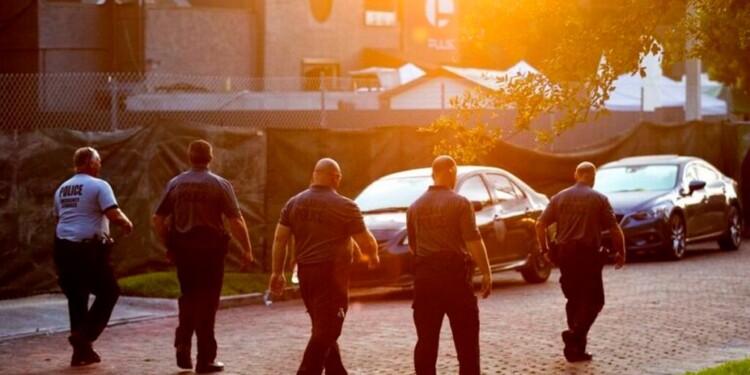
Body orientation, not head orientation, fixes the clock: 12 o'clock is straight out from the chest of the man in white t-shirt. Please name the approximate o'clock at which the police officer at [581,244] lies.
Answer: The police officer is roughly at 2 o'clock from the man in white t-shirt.

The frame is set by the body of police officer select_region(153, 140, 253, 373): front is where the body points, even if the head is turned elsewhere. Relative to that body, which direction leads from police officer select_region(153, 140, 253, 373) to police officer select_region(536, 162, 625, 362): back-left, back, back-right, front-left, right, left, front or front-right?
right

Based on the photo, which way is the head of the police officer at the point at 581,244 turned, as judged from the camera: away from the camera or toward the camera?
away from the camera

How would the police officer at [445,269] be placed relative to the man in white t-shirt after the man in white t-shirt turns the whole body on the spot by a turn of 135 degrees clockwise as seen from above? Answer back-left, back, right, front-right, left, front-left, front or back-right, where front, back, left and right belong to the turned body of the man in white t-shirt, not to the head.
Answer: front-left

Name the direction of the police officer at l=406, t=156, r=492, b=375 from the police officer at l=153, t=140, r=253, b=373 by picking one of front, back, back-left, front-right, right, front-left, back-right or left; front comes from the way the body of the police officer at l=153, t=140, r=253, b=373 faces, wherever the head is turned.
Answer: back-right

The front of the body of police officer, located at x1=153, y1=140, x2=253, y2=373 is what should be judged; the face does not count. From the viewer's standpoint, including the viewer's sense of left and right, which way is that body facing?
facing away from the viewer

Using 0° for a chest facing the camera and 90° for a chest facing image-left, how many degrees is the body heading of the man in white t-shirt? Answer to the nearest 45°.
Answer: approximately 225°

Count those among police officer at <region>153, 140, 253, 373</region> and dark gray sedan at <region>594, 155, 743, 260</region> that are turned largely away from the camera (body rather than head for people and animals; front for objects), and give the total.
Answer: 1

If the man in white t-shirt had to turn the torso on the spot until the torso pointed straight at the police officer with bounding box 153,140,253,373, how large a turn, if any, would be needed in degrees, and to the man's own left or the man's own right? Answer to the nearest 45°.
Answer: approximately 90° to the man's own right

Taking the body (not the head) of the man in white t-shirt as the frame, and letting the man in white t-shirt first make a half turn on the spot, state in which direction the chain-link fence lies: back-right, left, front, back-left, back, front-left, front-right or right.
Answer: back-right

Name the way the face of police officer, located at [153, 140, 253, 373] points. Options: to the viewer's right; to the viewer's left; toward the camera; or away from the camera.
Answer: away from the camera

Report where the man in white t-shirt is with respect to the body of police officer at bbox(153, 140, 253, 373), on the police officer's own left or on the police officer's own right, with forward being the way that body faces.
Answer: on the police officer's own left

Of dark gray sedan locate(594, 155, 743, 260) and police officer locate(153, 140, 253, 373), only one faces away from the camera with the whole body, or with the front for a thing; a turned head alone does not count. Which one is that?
the police officer
